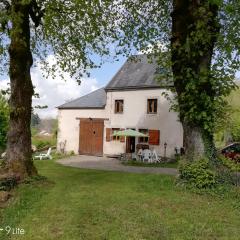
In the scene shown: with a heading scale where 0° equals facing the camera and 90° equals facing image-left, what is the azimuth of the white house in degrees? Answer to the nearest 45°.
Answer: approximately 0°

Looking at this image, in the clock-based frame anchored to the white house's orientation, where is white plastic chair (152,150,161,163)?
The white plastic chair is roughly at 11 o'clock from the white house.

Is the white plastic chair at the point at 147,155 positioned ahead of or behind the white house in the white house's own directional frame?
ahead
